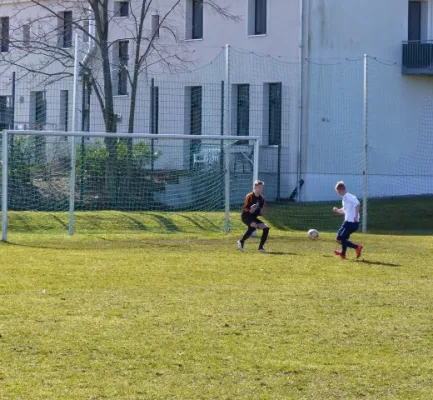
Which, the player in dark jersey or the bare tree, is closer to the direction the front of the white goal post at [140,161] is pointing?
the player in dark jersey

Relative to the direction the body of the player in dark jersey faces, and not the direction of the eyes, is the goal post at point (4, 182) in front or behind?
behind

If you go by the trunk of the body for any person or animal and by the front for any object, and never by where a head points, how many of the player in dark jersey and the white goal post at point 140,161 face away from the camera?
0

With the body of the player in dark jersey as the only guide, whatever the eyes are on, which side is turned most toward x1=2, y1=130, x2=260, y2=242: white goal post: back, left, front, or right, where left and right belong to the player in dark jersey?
back

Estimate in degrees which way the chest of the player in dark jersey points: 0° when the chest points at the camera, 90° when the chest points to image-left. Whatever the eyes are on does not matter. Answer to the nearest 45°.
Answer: approximately 315°

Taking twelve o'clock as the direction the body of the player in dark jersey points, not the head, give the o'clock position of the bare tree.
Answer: The bare tree is roughly at 7 o'clock from the player in dark jersey.

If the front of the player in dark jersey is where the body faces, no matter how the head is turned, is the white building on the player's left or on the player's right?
on the player's left

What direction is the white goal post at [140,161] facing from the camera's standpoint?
toward the camera
